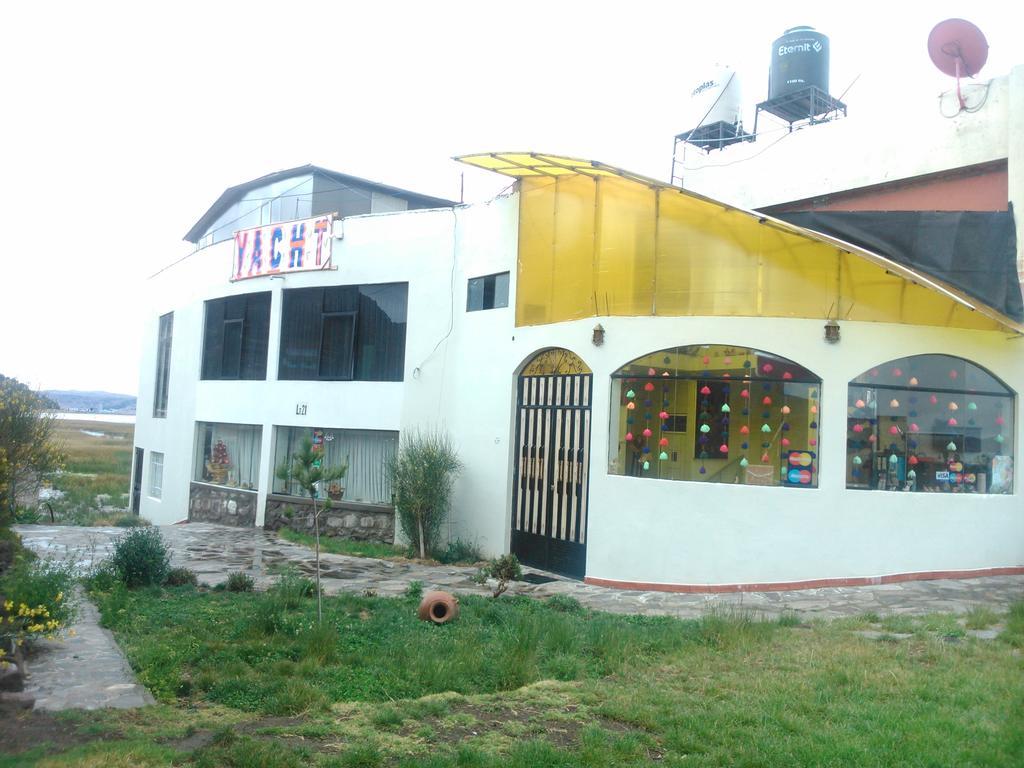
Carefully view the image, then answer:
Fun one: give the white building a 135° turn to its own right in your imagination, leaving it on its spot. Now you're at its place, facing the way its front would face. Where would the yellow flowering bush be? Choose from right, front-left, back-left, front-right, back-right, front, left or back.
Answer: left

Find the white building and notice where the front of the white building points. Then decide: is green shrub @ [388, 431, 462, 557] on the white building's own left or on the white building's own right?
on the white building's own right

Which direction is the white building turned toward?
toward the camera

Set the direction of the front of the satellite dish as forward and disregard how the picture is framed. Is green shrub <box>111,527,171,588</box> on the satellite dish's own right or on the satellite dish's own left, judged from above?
on the satellite dish's own right

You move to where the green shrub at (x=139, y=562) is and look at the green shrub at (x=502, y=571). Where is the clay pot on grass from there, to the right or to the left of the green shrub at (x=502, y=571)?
right

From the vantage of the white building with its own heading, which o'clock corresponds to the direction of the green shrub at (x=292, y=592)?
The green shrub is roughly at 2 o'clock from the white building.

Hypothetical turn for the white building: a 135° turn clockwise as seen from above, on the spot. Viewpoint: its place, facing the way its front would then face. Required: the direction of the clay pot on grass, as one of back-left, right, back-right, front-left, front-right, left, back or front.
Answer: left
